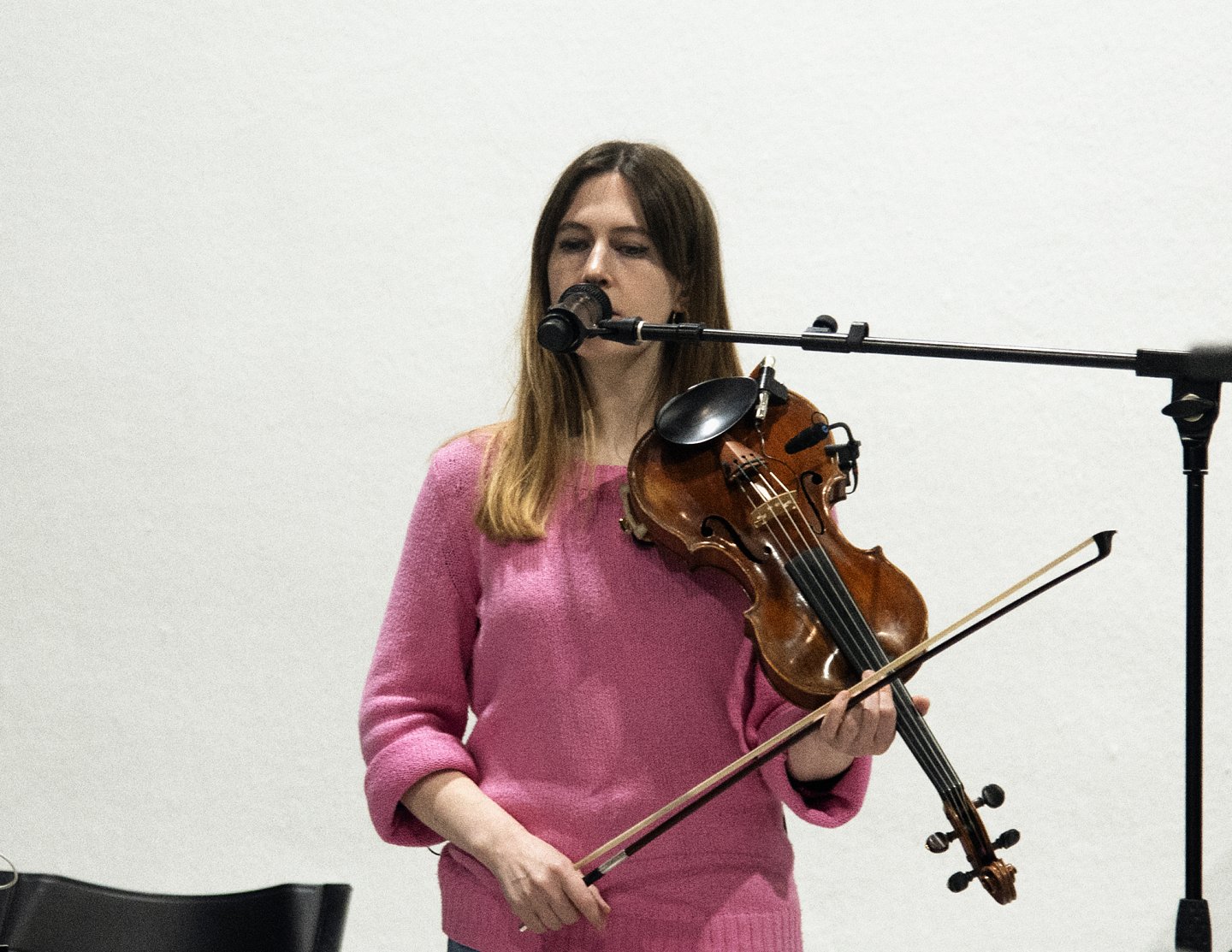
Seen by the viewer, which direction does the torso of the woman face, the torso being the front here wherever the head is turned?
toward the camera
